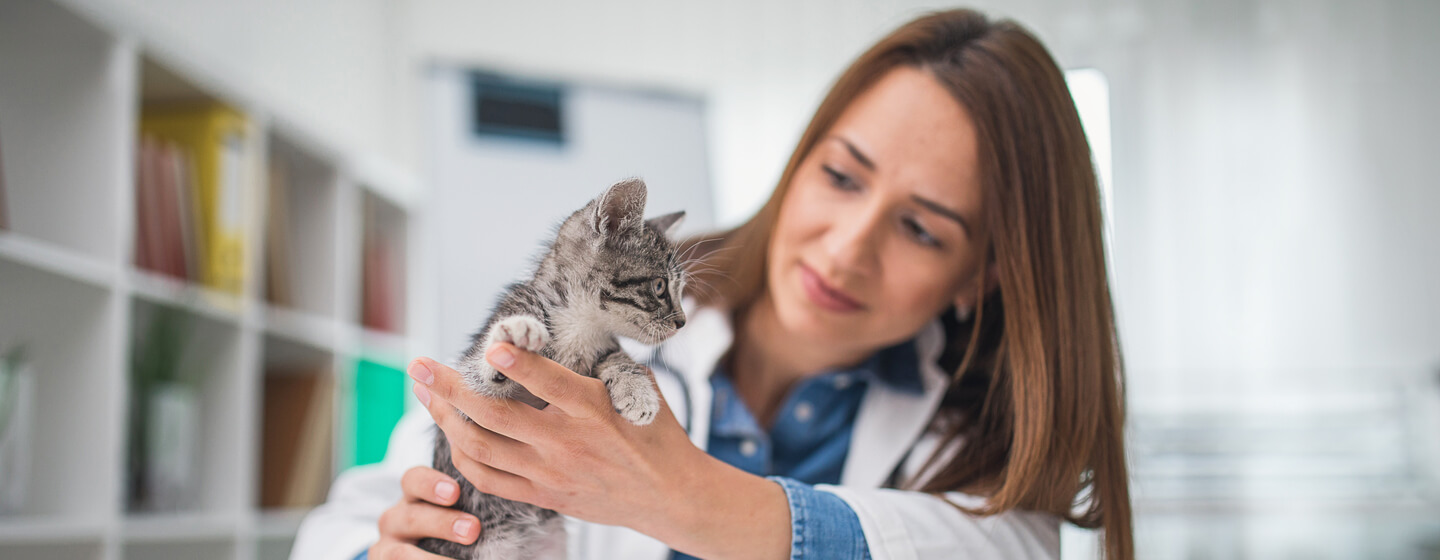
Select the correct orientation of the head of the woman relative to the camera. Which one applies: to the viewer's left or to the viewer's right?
to the viewer's left

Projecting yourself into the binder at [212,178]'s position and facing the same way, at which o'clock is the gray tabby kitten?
The gray tabby kitten is roughly at 1 o'clock from the binder.

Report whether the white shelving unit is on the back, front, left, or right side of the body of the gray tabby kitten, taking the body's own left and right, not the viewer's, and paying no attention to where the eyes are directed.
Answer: back

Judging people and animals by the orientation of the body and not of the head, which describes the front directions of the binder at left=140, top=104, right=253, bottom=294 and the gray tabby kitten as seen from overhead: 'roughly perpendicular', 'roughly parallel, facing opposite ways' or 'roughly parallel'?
roughly parallel

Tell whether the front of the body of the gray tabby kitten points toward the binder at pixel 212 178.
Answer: no

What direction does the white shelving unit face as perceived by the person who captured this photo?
facing the viewer and to the right of the viewer

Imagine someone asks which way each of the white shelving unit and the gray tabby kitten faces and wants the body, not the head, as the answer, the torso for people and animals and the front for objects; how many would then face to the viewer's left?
0

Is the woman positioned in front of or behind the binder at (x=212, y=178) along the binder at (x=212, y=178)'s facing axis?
in front

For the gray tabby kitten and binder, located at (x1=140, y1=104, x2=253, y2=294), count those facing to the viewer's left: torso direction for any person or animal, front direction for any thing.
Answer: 0

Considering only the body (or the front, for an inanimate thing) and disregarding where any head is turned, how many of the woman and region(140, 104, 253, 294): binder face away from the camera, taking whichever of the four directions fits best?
0

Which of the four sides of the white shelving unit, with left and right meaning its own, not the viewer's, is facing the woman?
front

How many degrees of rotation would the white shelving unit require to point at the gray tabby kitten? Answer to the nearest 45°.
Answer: approximately 45° to its right

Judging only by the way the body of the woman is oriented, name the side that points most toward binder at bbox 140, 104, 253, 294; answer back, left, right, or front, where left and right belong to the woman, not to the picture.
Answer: right

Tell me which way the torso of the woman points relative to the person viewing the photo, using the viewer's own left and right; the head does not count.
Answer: facing the viewer and to the left of the viewer

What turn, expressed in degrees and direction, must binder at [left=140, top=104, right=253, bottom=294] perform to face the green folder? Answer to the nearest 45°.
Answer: approximately 90° to its left
